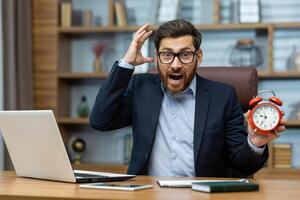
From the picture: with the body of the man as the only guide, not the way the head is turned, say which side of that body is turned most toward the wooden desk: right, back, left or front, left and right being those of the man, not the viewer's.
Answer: front

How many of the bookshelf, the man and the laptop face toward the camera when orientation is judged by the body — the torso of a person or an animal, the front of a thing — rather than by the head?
2

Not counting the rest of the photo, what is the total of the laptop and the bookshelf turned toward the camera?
1

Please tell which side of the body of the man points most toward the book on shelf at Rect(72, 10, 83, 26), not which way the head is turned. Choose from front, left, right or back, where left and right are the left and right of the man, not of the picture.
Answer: back

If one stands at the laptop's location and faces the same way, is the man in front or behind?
in front

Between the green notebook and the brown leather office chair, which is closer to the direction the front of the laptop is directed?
the brown leather office chair

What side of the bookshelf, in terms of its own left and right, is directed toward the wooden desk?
front

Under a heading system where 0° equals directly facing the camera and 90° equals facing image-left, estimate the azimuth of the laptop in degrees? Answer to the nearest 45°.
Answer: approximately 225°

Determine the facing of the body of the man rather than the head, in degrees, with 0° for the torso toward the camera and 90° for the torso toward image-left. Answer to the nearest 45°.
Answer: approximately 0°

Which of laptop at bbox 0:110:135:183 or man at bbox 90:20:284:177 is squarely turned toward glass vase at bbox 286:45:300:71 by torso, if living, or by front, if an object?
the laptop

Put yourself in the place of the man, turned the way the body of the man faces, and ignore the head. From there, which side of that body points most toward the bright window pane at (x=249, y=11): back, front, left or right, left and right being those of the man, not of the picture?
back

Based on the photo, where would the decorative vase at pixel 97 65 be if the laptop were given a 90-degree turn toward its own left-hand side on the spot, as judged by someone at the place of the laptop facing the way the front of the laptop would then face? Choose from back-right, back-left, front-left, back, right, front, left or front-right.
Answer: front-right

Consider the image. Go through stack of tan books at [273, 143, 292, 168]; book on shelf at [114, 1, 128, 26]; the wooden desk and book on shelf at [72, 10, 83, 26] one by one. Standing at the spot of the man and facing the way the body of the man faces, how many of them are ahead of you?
1

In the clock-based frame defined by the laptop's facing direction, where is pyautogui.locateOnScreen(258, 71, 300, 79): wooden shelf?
The wooden shelf is roughly at 12 o'clock from the laptop.
